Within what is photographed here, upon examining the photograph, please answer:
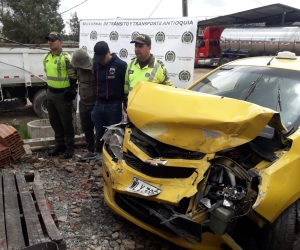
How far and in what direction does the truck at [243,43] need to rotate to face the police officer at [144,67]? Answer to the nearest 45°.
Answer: approximately 90° to its left

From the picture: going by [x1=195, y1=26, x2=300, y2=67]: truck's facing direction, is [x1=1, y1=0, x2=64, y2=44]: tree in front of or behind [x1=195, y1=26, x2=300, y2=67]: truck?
in front

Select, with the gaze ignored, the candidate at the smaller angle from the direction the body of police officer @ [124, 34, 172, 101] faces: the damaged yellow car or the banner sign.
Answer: the damaged yellow car

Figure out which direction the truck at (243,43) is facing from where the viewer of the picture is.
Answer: facing to the left of the viewer

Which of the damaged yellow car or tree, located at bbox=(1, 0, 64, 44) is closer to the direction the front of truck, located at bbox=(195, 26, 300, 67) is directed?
the tree

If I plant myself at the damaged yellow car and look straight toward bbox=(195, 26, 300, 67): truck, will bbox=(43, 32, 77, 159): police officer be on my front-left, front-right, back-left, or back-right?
front-left

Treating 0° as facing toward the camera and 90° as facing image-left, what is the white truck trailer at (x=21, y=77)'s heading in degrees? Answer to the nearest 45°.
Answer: approximately 90°

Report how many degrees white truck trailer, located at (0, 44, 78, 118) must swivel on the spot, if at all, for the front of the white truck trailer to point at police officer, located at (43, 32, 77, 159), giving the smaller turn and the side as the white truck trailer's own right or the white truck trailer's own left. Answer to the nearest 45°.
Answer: approximately 90° to the white truck trailer's own left

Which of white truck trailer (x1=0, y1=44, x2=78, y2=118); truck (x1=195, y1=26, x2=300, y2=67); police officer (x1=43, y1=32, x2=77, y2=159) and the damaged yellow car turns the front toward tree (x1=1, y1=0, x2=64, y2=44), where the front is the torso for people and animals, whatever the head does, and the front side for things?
the truck

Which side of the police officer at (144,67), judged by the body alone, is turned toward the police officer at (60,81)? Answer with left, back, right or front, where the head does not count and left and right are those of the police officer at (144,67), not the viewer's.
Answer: right

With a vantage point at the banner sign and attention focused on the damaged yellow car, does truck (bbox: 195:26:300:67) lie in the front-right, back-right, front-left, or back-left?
back-left

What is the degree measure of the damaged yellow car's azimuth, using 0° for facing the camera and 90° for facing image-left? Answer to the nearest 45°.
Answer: approximately 45°

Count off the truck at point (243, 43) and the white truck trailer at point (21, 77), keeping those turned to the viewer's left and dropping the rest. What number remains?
2

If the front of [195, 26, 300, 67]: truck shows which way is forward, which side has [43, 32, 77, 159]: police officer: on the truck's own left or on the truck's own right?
on the truck's own left

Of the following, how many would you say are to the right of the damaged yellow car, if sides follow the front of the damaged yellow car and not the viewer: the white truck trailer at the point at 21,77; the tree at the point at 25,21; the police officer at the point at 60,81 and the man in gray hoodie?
4
